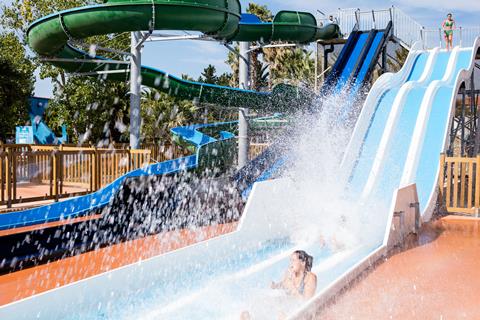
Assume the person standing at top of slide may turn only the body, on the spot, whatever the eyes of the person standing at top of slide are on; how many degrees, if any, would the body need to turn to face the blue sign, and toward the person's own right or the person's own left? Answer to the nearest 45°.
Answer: approximately 90° to the person's own right

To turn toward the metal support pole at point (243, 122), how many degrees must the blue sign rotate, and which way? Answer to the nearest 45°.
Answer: approximately 45° to its left

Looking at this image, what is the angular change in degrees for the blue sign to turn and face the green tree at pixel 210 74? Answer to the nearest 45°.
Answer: approximately 135° to its left

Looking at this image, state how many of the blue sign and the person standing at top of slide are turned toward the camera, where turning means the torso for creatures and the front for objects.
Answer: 2

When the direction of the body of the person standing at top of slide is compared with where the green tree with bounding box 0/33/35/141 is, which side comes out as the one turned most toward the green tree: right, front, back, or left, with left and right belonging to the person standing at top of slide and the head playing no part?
right

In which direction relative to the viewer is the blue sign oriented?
toward the camera

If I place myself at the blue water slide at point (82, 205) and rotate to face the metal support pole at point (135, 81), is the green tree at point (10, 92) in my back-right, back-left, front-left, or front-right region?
front-left

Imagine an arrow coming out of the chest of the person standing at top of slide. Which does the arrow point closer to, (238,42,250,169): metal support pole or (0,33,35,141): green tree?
the metal support pole

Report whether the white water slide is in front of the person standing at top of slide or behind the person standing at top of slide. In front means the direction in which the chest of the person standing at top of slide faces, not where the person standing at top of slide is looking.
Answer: in front

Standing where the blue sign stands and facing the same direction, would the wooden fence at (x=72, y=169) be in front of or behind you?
in front

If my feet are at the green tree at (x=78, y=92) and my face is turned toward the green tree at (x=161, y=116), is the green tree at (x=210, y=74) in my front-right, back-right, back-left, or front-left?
front-left

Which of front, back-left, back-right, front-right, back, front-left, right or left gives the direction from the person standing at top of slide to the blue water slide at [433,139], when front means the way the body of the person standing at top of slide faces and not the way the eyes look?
front

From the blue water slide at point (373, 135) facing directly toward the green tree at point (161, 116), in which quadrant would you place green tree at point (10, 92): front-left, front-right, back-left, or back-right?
front-left

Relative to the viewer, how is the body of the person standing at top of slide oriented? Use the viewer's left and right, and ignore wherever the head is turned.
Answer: facing the viewer

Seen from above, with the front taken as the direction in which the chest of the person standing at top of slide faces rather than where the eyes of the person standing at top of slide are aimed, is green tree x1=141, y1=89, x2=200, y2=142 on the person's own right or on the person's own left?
on the person's own right
